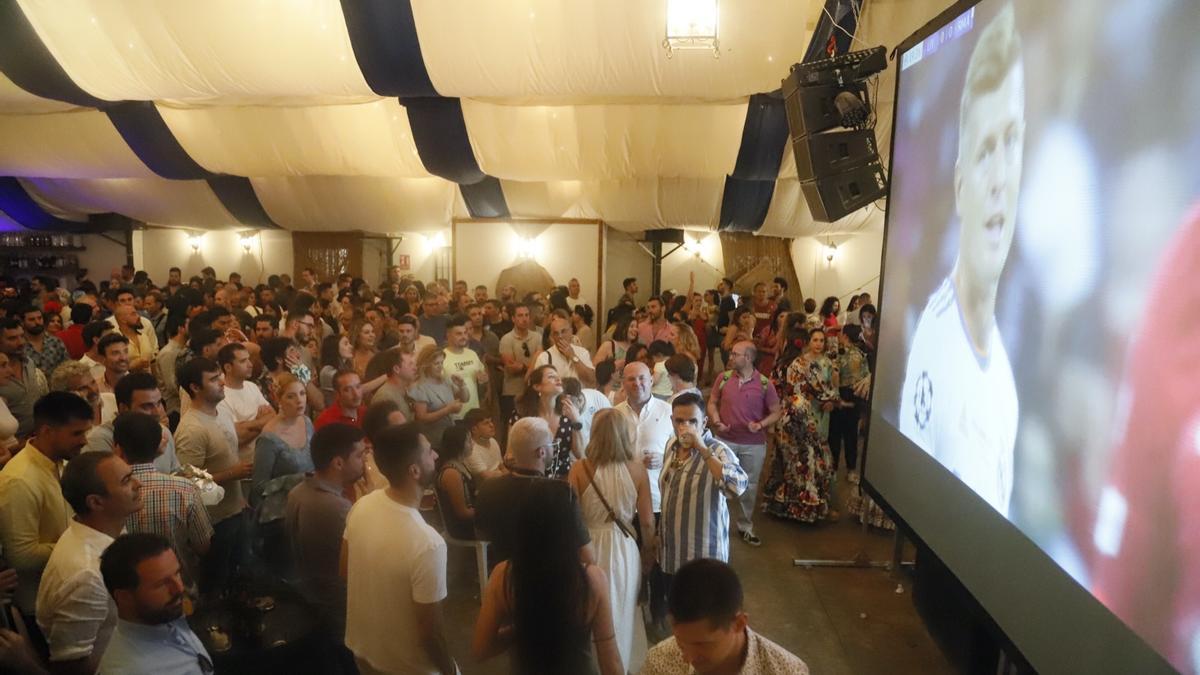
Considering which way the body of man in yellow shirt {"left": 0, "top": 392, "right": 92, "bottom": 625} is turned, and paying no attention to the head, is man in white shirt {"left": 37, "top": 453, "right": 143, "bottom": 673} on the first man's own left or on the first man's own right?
on the first man's own right

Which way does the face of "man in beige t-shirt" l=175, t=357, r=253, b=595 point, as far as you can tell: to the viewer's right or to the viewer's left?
to the viewer's right

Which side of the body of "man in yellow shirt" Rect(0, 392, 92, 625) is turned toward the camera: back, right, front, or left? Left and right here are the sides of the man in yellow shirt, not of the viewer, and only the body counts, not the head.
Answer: right

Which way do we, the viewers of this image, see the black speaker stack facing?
facing to the left of the viewer

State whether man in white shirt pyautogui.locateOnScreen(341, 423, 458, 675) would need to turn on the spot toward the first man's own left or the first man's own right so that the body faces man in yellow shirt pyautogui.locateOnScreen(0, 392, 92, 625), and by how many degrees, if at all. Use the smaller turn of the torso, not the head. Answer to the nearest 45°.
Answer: approximately 90° to the first man's own left

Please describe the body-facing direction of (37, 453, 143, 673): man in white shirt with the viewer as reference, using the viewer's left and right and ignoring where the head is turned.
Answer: facing to the right of the viewer

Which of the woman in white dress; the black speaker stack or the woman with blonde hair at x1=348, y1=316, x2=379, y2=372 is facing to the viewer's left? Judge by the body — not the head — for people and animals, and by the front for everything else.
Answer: the black speaker stack

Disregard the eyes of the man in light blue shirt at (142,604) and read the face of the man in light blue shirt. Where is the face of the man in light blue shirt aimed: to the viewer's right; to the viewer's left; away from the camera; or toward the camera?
to the viewer's right

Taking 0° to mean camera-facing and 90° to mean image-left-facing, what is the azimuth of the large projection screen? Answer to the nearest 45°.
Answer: approximately 45°

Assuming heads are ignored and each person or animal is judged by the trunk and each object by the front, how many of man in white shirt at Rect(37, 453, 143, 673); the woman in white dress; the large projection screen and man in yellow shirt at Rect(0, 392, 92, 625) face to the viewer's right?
2
